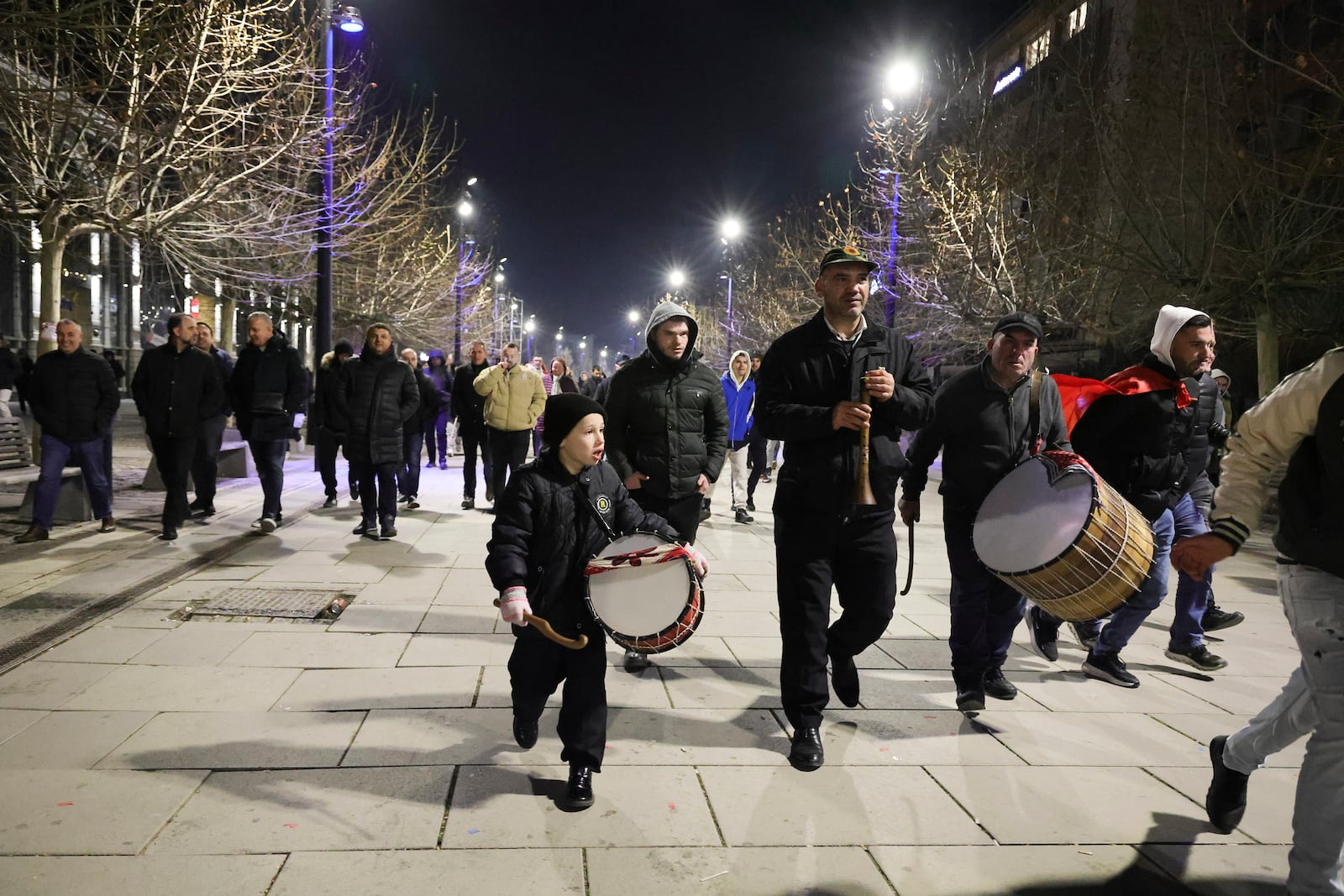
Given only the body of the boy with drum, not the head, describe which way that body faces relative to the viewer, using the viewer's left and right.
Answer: facing the viewer and to the right of the viewer

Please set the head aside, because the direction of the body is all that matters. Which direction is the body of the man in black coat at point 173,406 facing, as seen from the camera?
toward the camera

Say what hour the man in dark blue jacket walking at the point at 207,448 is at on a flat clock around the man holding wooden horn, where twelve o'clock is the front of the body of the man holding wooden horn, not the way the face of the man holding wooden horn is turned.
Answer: The man in dark blue jacket walking is roughly at 4 o'clock from the man holding wooden horn.

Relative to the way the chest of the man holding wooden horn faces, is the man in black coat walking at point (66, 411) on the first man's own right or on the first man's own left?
on the first man's own right

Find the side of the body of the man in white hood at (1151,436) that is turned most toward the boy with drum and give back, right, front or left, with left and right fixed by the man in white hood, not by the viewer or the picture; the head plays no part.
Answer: right

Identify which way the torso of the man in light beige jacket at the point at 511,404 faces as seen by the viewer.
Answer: toward the camera

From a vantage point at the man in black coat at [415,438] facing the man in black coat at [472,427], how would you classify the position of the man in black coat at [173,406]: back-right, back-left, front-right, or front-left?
back-right

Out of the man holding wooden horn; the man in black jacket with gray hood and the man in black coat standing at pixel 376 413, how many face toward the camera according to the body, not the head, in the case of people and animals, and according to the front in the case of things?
3

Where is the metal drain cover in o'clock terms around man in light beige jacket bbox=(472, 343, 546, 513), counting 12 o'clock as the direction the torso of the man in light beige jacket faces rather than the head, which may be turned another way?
The metal drain cover is roughly at 1 o'clock from the man in light beige jacket.

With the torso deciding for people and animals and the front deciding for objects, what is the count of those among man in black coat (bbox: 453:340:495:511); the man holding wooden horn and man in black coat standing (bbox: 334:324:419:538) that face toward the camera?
3

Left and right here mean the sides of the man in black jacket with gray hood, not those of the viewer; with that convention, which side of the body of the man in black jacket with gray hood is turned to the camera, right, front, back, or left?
front
